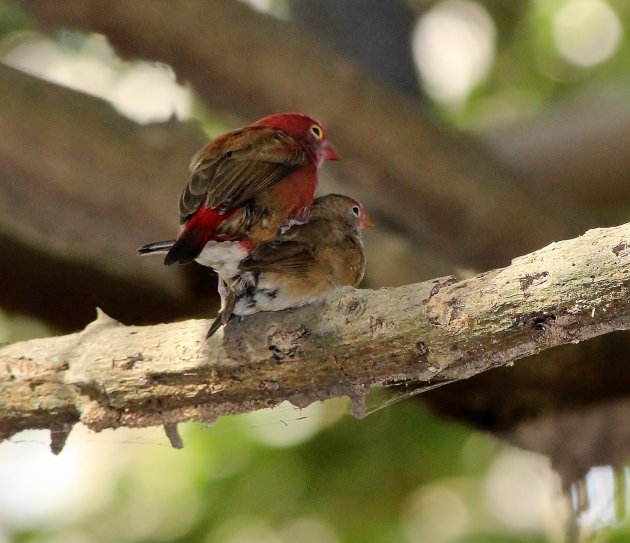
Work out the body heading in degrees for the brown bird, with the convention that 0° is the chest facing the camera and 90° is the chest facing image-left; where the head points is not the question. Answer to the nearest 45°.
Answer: approximately 270°
